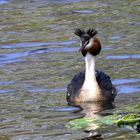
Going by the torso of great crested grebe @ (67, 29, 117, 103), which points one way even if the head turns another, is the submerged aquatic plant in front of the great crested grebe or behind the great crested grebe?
in front

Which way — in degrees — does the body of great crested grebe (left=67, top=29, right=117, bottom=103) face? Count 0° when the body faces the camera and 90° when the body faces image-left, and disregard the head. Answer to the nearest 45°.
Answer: approximately 0°
